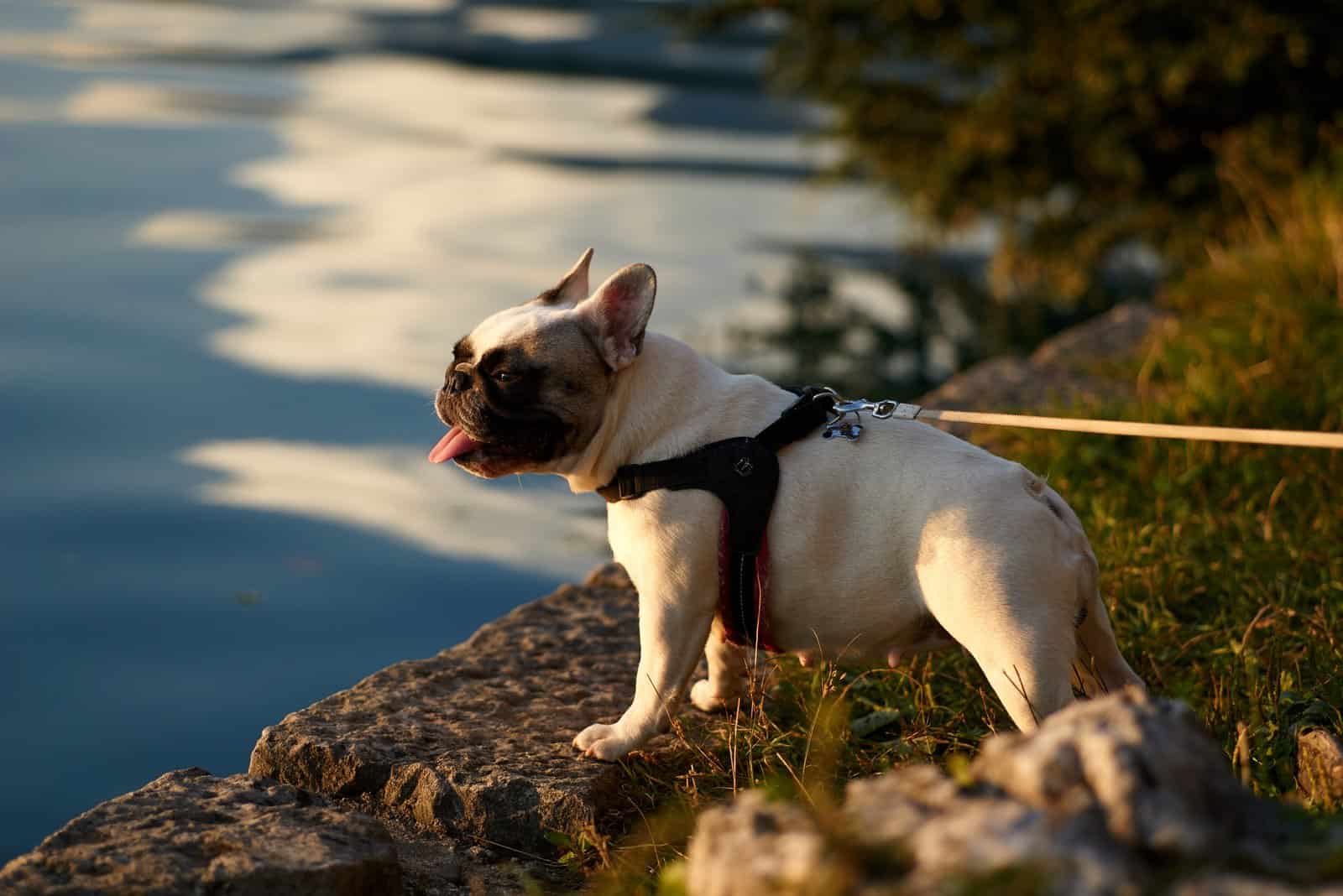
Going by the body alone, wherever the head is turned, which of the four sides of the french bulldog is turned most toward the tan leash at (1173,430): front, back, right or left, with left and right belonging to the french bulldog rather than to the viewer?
back

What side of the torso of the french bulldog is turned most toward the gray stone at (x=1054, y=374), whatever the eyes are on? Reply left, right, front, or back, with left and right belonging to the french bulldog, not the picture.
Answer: right

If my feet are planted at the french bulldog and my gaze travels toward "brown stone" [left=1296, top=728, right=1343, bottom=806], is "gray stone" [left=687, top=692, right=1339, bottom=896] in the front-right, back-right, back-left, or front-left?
front-right

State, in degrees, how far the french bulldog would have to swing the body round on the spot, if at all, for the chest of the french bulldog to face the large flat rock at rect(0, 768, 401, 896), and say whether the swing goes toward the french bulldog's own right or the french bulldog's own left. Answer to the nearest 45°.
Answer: approximately 45° to the french bulldog's own left

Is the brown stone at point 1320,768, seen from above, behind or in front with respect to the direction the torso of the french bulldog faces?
behind

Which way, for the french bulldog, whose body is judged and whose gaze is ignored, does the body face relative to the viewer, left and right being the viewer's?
facing to the left of the viewer

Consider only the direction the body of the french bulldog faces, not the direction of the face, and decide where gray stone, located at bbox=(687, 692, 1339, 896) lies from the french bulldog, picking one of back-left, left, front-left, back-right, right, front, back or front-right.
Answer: left
